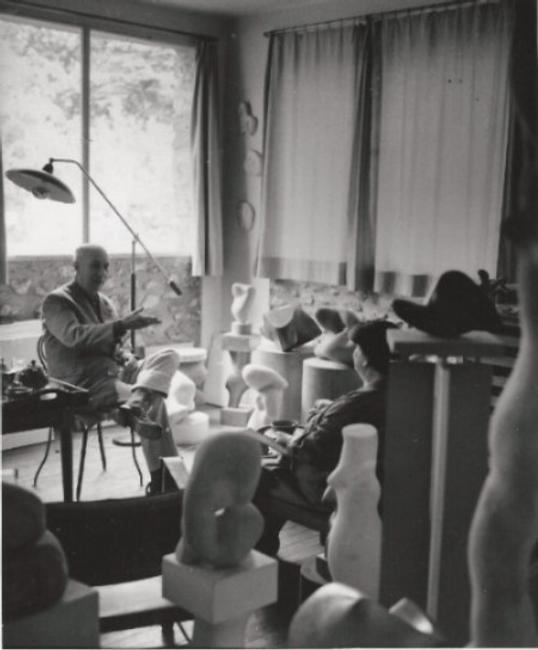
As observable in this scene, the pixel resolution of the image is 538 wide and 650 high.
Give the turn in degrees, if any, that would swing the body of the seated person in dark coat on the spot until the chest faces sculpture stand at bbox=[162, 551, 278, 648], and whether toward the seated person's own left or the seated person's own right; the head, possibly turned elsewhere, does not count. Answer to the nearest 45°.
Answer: approximately 90° to the seated person's own left

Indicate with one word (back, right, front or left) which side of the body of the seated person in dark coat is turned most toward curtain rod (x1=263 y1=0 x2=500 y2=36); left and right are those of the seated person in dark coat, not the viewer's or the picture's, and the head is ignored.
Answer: right

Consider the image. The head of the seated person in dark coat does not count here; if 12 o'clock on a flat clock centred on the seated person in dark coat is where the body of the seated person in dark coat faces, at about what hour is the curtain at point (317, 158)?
The curtain is roughly at 3 o'clock from the seated person in dark coat.

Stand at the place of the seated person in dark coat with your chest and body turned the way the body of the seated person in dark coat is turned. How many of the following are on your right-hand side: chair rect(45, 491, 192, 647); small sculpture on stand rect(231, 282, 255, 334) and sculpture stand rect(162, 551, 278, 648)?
1

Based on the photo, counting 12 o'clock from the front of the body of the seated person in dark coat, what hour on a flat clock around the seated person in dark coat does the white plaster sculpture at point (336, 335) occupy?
The white plaster sculpture is roughly at 3 o'clock from the seated person in dark coat.

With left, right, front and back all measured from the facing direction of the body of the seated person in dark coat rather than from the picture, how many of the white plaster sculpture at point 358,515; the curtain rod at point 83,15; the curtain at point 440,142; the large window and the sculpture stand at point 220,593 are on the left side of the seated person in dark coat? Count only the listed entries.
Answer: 2

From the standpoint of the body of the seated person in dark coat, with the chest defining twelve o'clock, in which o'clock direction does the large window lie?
The large window is roughly at 2 o'clock from the seated person in dark coat.

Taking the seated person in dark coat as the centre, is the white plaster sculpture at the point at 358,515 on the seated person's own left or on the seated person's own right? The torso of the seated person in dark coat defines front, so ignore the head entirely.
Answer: on the seated person's own left

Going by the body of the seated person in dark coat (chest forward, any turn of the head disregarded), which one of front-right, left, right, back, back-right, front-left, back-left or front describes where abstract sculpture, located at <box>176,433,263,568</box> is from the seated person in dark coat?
left

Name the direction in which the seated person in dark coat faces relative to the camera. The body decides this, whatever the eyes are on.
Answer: to the viewer's left

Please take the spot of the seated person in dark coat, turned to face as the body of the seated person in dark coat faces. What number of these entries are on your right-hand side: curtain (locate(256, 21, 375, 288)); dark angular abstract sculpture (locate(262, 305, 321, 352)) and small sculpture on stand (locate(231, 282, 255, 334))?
3
